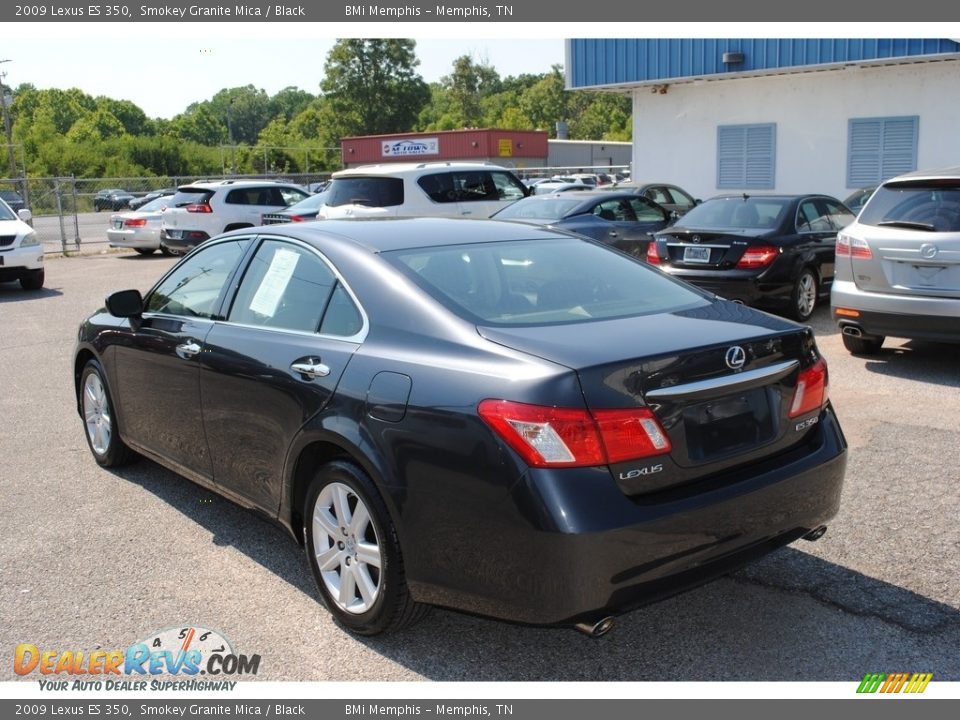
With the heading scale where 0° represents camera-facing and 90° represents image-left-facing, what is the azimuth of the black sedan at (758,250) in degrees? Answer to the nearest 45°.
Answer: approximately 225°

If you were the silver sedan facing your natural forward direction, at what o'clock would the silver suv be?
The silver suv is roughly at 4 o'clock from the silver sedan.

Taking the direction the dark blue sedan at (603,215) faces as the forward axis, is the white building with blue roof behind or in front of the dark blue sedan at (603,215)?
in front

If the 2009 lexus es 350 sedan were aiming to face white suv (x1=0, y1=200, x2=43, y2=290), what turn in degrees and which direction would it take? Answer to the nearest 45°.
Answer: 0° — it already faces it

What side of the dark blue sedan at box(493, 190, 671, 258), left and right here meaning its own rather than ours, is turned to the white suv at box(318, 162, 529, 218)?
left

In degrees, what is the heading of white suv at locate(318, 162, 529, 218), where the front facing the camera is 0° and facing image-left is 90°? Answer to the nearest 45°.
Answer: approximately 225°

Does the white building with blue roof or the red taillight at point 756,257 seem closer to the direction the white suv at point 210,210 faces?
the white building with blue roof

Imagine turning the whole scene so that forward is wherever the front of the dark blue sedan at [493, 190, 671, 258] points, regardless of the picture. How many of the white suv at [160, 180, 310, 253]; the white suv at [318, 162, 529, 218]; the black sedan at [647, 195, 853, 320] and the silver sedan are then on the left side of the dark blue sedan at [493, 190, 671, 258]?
3

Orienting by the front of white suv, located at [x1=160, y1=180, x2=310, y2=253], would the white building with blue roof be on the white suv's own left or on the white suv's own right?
on the white suv's own right
